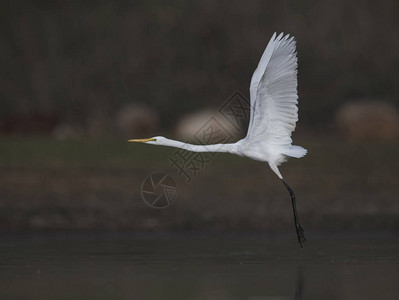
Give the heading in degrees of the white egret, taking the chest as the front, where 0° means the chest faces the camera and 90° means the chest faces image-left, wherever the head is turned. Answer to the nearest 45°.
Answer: approximately 90°
